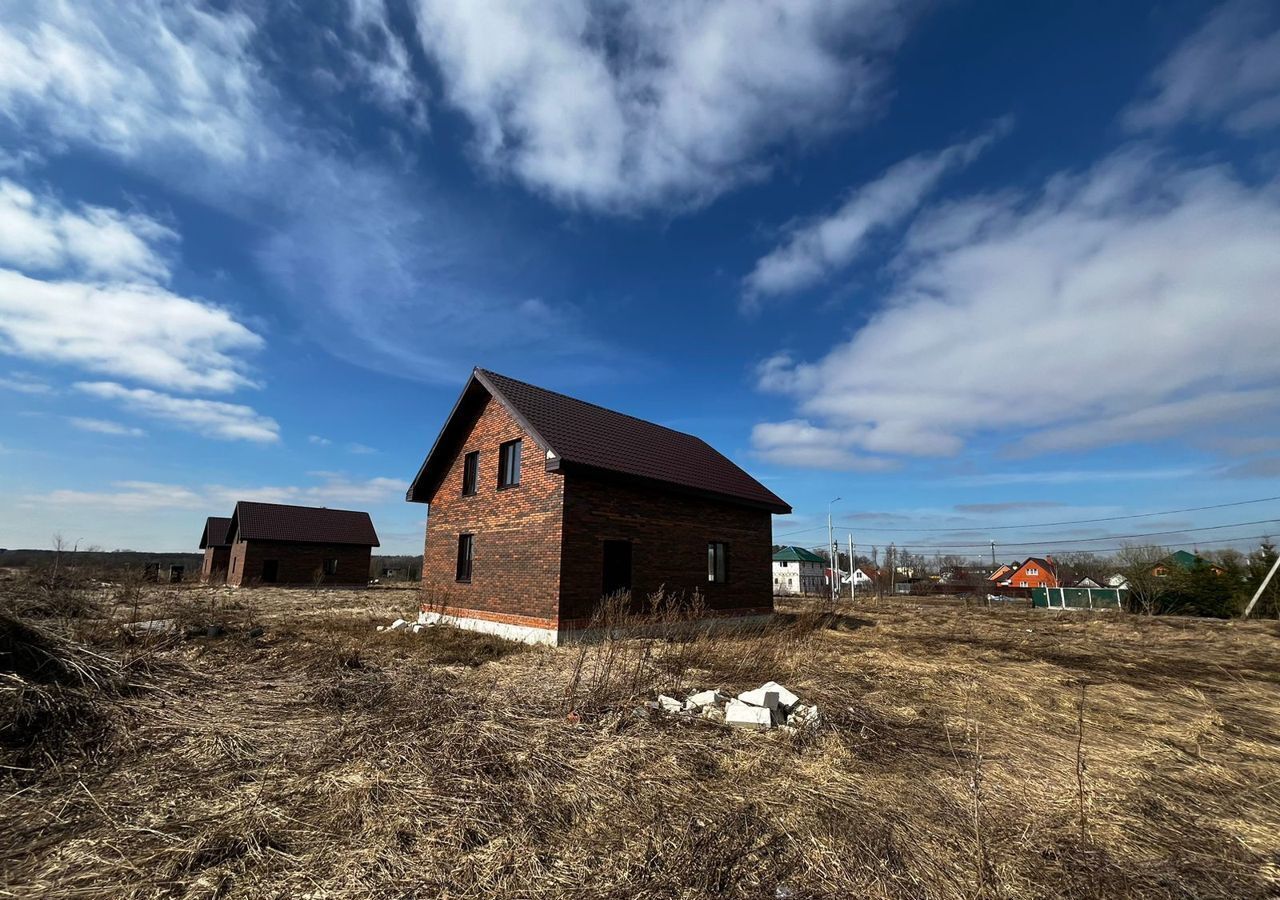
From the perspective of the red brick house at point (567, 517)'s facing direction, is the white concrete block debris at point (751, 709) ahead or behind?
ahead

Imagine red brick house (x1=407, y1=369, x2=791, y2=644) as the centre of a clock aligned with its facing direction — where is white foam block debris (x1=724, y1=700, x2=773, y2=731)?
The white foam block debris is roughly at 1 o'clock from the red brick house.

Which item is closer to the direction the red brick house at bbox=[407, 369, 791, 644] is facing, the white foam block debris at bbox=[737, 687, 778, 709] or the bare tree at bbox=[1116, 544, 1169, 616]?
the white foam block debris

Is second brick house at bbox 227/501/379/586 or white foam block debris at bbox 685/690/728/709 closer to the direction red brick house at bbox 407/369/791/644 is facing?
the white foam block debris

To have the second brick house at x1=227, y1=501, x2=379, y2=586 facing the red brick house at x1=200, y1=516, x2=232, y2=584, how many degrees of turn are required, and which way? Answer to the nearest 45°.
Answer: approximately 135° to its right

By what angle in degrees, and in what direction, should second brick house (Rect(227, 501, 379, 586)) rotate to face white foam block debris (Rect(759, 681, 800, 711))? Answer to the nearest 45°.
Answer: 0° — it already faces it

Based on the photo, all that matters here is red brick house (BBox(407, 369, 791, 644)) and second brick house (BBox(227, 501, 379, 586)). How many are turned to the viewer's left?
0

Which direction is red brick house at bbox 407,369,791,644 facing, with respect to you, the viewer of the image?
facing the viewer and to the right of the viewer

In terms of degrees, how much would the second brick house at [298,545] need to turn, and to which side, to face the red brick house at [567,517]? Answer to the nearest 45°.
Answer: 0° — it already faces it

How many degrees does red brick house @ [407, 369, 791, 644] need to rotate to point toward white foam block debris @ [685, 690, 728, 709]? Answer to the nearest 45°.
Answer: approximately 45° to its right

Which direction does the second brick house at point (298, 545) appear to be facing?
toward the camera

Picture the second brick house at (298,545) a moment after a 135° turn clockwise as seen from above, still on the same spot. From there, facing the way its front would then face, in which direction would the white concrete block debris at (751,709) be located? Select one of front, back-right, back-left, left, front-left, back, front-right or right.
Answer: back-left

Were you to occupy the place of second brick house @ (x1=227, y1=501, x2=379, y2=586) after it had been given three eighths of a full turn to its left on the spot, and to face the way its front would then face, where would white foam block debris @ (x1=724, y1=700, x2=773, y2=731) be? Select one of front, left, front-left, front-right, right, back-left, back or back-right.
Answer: back-right

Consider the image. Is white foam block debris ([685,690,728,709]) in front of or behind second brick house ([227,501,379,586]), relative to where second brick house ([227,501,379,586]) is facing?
in front

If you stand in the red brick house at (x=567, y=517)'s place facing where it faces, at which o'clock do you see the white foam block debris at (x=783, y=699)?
The white foam block debris is roughly at 1 o'clock from the red brick house.

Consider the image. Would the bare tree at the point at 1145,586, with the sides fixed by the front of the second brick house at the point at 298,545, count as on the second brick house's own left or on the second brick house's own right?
on the second brick house's own left

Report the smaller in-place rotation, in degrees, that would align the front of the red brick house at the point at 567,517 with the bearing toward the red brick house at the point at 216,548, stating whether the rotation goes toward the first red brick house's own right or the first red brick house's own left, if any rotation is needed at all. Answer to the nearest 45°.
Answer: approximately 180°
